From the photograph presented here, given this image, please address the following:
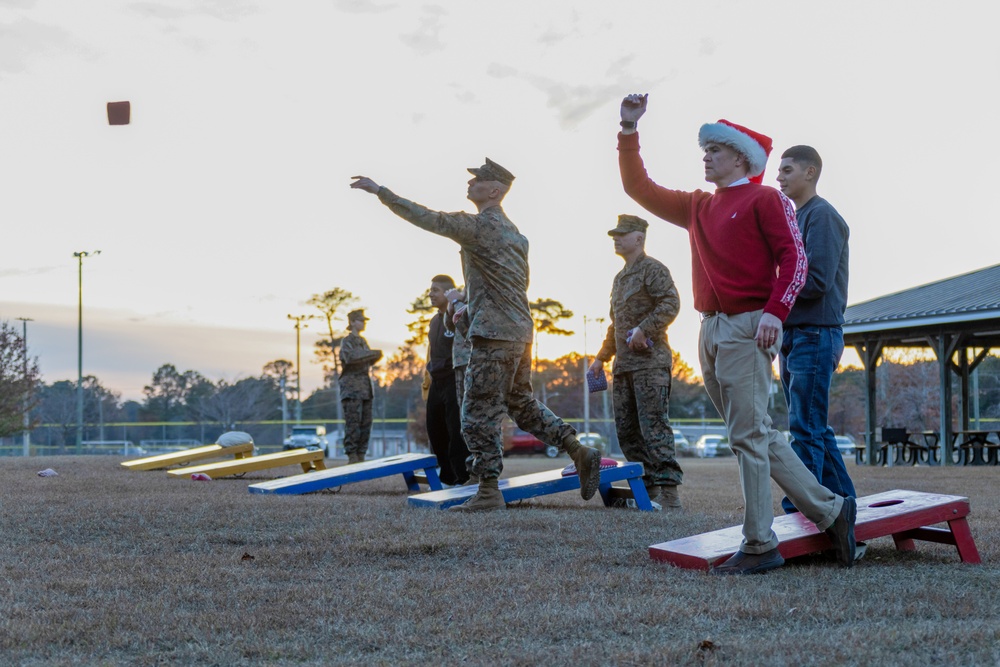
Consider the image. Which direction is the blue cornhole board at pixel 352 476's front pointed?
to the viewer's left

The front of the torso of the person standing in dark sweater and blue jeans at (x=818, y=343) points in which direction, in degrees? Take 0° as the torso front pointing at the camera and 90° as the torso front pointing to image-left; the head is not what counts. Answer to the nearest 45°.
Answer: approximately 90°

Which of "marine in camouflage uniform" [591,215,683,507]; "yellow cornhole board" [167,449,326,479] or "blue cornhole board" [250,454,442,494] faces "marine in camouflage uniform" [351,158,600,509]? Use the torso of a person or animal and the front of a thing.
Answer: "marine in camouflage uniform" [591,215,683,507]

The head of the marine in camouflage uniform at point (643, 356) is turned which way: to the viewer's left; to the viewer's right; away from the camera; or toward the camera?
to the viewer's left

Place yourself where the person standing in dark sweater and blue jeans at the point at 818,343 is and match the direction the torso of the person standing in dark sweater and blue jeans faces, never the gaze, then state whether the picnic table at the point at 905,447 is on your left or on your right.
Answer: on your right

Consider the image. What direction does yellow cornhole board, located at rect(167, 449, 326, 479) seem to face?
to the viewer's left

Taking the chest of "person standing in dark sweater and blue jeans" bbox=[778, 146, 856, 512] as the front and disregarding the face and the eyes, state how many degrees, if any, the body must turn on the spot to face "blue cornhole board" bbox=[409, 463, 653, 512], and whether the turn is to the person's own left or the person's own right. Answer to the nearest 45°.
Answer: approximately 45° to the person's own right

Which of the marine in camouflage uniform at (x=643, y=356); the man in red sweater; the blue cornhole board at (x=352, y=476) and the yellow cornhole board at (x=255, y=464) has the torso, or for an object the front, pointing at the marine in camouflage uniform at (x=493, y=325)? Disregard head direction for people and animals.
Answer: the marine in camouflage uniform at (x=643, y=356)

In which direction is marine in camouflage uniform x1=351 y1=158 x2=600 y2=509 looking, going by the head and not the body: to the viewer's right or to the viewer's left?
to the viewer's left
